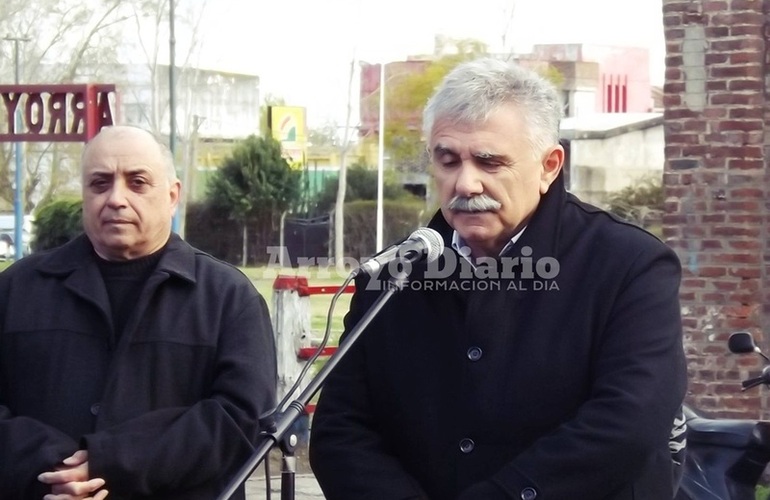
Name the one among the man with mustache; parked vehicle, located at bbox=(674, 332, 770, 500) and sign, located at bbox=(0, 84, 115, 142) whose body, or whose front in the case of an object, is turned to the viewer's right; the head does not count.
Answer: the parked vehicle

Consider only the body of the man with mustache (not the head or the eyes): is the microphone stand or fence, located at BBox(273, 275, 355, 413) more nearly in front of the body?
the microphone stand

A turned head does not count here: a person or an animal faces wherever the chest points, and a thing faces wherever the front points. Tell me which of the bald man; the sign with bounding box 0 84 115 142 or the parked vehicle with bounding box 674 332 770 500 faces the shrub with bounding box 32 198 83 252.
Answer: the sign

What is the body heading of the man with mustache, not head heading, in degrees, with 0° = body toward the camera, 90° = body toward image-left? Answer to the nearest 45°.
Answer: approximately 45°

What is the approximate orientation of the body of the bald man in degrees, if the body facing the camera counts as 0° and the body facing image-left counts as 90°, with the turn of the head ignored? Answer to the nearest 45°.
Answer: approximately 45°

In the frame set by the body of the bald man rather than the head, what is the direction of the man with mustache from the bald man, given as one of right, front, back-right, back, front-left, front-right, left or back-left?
left

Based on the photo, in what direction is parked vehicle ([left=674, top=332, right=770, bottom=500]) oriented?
to the viewer's right

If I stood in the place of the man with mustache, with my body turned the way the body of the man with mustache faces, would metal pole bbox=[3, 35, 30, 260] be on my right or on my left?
on my right

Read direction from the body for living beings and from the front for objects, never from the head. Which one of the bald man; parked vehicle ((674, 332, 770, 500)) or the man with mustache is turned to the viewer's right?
the parked vehicle
